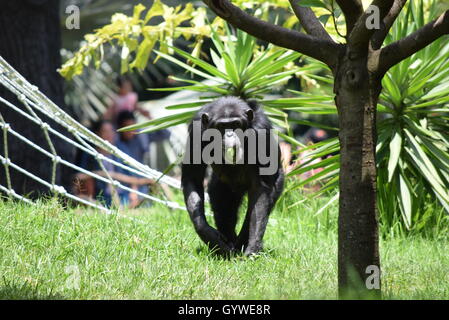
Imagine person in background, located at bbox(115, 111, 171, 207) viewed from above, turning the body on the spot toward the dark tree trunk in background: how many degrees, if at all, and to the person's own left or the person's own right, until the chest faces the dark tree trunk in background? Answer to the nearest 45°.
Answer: approximately 90° to the person's own right

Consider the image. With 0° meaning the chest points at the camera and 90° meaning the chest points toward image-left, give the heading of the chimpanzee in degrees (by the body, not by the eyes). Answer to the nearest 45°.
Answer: approximately 0°

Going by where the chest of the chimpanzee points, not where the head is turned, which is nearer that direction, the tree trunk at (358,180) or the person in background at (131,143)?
the tree trunk

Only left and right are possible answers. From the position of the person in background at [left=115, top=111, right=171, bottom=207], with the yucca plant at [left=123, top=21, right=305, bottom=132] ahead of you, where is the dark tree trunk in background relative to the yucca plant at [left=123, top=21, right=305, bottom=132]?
right

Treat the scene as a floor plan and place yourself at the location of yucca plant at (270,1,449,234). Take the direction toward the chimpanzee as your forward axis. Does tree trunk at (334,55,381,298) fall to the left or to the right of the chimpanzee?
left
